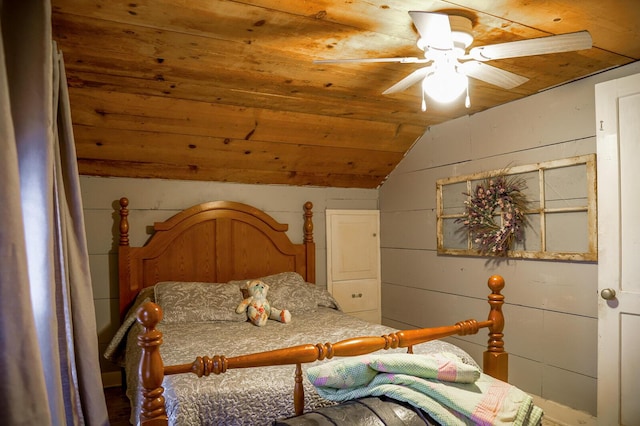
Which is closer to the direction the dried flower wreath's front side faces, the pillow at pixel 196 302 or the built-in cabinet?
the pillow

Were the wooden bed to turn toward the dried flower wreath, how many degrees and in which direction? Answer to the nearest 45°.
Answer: approximately 45° to its left

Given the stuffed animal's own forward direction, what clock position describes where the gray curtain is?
The gray curtain is roughly at 2 o'clock from the stuffed animal.

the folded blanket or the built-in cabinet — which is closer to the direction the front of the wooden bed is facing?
the folded blanket

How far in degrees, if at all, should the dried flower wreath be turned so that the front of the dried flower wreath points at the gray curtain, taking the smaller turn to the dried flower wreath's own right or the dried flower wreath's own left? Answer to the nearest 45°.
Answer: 0° — it already faces it

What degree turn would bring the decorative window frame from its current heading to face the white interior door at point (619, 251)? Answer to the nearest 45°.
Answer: approximately 90° to its left

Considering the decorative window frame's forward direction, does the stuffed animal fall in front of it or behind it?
in front

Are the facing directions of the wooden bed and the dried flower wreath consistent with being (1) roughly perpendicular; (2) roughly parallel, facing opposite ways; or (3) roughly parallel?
roughly perpendicular

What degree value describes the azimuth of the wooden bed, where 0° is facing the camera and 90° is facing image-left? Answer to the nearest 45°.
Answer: approximately 315°

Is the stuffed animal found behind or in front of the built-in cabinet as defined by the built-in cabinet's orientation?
in front

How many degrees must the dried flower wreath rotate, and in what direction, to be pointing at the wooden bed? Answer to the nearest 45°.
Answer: approximately 45° to its right
